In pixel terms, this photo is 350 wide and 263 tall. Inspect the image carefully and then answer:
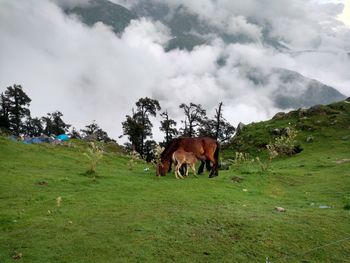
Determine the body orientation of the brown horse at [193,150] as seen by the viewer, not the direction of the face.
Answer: to the viewer's left
